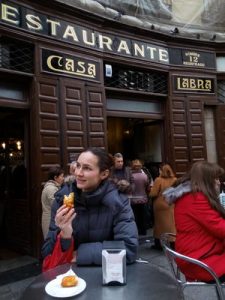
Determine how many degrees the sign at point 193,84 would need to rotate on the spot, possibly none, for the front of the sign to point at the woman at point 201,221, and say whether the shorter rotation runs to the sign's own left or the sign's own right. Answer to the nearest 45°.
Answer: approximately 45° to the sign's own right

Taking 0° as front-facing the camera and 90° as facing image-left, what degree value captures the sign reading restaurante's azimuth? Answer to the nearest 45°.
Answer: approximately 315°

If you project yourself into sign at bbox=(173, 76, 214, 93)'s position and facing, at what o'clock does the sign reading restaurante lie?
The sign reading restaurante is roughly at 3 o'clock from the sign.
